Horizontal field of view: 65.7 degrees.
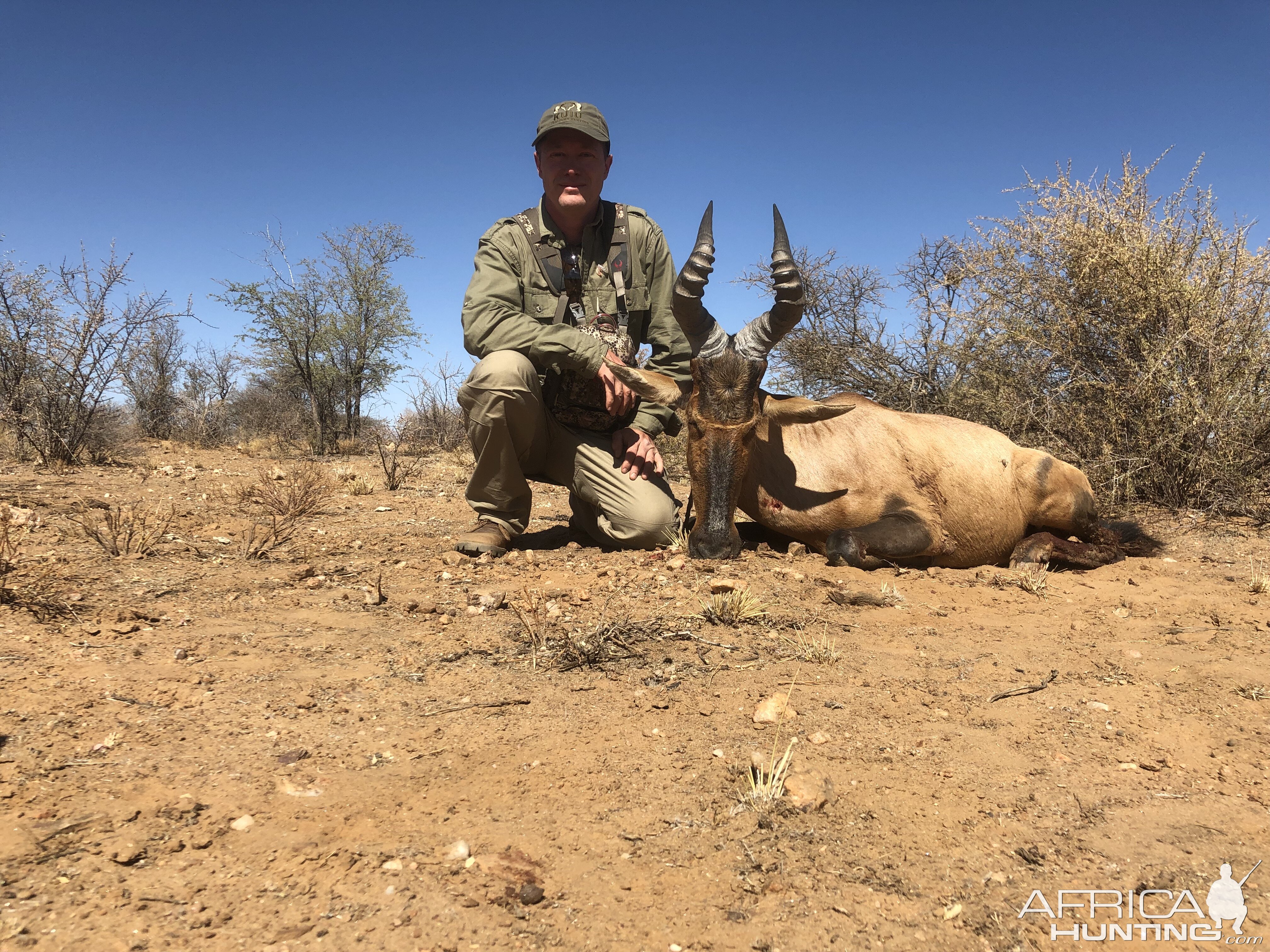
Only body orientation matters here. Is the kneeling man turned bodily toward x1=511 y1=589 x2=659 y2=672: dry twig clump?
yes

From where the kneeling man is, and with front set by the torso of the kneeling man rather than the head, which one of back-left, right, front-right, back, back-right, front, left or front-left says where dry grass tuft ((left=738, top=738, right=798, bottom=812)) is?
front

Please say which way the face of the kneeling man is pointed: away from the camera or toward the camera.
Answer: toward the camera

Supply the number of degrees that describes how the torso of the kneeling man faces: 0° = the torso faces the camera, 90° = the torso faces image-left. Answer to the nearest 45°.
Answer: approximately 0°

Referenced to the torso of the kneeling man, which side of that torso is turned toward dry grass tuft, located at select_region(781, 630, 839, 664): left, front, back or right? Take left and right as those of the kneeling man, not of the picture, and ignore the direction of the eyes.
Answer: front

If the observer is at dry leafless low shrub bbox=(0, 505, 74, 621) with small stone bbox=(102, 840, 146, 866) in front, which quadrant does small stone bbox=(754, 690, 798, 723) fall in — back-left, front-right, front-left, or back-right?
front-left

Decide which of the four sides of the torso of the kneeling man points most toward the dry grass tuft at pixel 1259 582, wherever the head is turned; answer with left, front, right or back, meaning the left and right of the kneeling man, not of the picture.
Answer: left

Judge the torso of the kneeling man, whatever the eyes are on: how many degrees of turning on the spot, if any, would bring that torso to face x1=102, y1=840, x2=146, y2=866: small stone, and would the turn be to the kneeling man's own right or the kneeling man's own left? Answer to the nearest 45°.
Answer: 0° — they already face it

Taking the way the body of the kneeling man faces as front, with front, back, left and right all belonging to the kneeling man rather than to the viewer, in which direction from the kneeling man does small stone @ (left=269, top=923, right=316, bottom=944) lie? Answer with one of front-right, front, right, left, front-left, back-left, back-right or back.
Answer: front

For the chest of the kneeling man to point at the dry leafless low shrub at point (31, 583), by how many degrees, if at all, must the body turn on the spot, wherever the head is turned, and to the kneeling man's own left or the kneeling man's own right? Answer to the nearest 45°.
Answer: approximately 45° to the kneeling man's own right

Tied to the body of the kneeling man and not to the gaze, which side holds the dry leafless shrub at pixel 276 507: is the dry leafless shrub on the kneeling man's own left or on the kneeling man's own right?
on the kneeling man's own right

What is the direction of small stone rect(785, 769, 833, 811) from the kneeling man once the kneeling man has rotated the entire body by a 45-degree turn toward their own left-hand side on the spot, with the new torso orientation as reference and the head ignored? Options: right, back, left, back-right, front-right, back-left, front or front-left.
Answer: front-right

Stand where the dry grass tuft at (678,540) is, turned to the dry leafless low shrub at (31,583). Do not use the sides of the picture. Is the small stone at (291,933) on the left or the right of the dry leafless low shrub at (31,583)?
left
